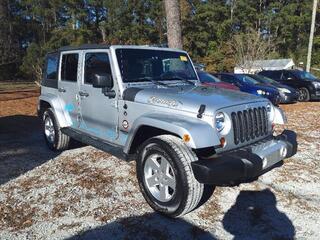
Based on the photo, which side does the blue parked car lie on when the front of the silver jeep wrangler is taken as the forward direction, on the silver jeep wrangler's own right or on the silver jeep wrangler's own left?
on the silver jeep wrangler's own left

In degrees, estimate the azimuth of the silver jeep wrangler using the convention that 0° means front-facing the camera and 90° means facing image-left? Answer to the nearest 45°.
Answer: approximately 315°
